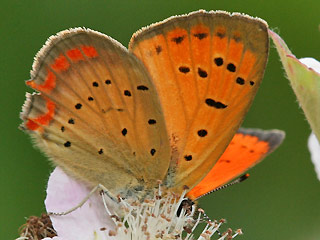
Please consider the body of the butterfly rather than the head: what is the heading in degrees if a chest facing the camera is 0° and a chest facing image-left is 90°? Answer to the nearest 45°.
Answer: approximately 270°
